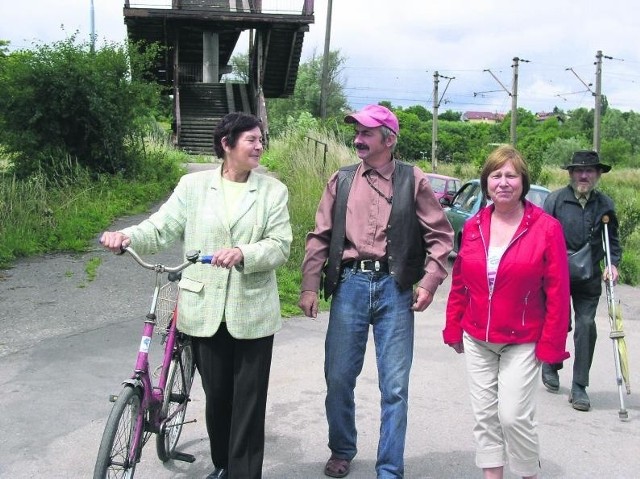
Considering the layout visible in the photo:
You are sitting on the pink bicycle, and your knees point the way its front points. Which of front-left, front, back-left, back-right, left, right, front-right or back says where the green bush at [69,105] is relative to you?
back-right

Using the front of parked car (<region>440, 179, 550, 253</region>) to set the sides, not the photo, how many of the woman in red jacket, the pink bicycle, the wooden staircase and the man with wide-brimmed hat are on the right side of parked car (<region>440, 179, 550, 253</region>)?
1

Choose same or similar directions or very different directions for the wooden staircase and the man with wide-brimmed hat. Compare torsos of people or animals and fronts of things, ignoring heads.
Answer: same or similar directions

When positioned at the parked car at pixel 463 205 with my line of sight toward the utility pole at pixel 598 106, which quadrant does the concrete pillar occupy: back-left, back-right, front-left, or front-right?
front-left

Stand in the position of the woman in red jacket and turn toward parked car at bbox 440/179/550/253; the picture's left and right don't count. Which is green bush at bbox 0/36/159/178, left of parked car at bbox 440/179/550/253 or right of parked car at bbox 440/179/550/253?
left

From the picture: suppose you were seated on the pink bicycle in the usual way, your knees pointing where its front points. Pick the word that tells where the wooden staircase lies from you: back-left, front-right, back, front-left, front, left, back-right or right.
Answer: back-right

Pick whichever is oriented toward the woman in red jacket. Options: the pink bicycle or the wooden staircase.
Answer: the wooden staircase

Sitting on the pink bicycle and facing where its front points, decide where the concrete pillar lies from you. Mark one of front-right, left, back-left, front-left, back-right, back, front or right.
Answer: back-right

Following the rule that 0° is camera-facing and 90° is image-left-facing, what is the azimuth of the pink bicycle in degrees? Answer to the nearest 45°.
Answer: approximately 45°

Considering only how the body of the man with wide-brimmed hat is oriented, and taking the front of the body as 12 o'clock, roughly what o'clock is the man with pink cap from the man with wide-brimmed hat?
The man with pink cap is roughly at 1 o'clock from the man with wide-brimmed hat.

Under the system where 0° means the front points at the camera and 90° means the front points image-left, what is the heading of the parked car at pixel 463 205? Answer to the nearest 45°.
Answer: approximately 45°

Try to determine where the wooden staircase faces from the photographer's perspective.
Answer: facing the viewer
